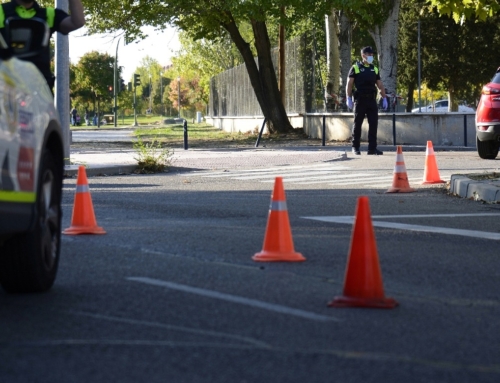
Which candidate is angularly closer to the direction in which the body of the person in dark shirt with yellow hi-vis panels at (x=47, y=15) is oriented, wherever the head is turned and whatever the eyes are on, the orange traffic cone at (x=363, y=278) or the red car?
the orange traffic cone

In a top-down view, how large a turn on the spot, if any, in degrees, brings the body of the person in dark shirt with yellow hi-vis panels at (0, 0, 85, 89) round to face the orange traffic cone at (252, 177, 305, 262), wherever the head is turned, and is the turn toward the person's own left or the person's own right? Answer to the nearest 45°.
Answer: approximately 45° to the person's own left

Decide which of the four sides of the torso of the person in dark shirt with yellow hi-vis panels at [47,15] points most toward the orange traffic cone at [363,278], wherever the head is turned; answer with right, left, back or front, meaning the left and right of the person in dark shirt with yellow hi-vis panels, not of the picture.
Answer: front

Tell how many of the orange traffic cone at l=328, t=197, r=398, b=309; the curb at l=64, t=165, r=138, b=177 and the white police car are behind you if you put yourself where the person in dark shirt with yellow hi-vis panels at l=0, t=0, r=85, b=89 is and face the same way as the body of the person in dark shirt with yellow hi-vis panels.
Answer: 1
